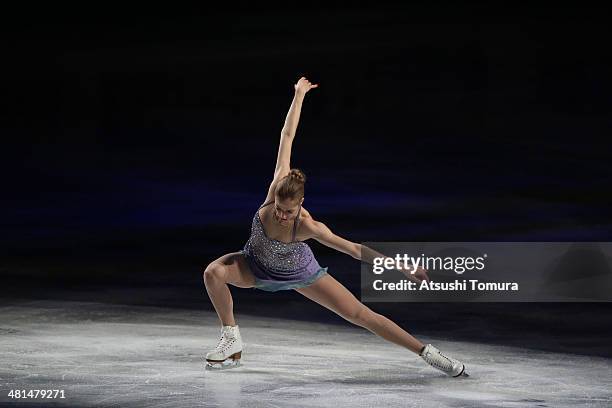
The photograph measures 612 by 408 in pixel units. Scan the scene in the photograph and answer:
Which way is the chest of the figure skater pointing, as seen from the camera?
toward the camera
